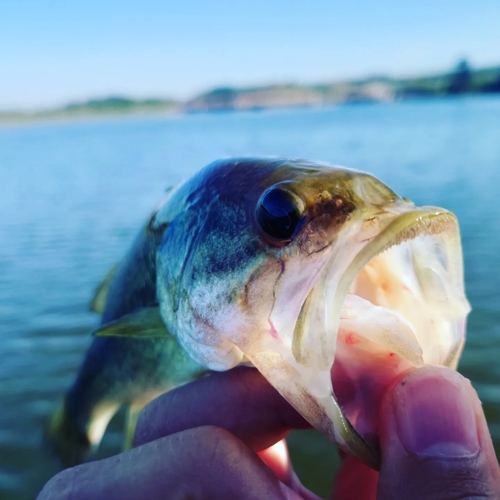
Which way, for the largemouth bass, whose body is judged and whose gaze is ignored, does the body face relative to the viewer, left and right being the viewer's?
facing the viewer and to the right of the viewer
